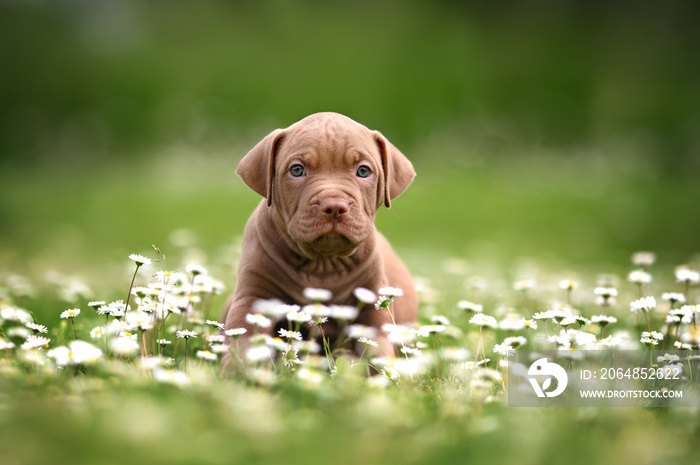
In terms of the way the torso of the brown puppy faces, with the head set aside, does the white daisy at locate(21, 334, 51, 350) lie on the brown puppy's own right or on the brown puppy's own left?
on the brown puppy's own right

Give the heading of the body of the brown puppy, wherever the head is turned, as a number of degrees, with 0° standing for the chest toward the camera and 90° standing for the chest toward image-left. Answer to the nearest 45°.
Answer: approximately 0°
